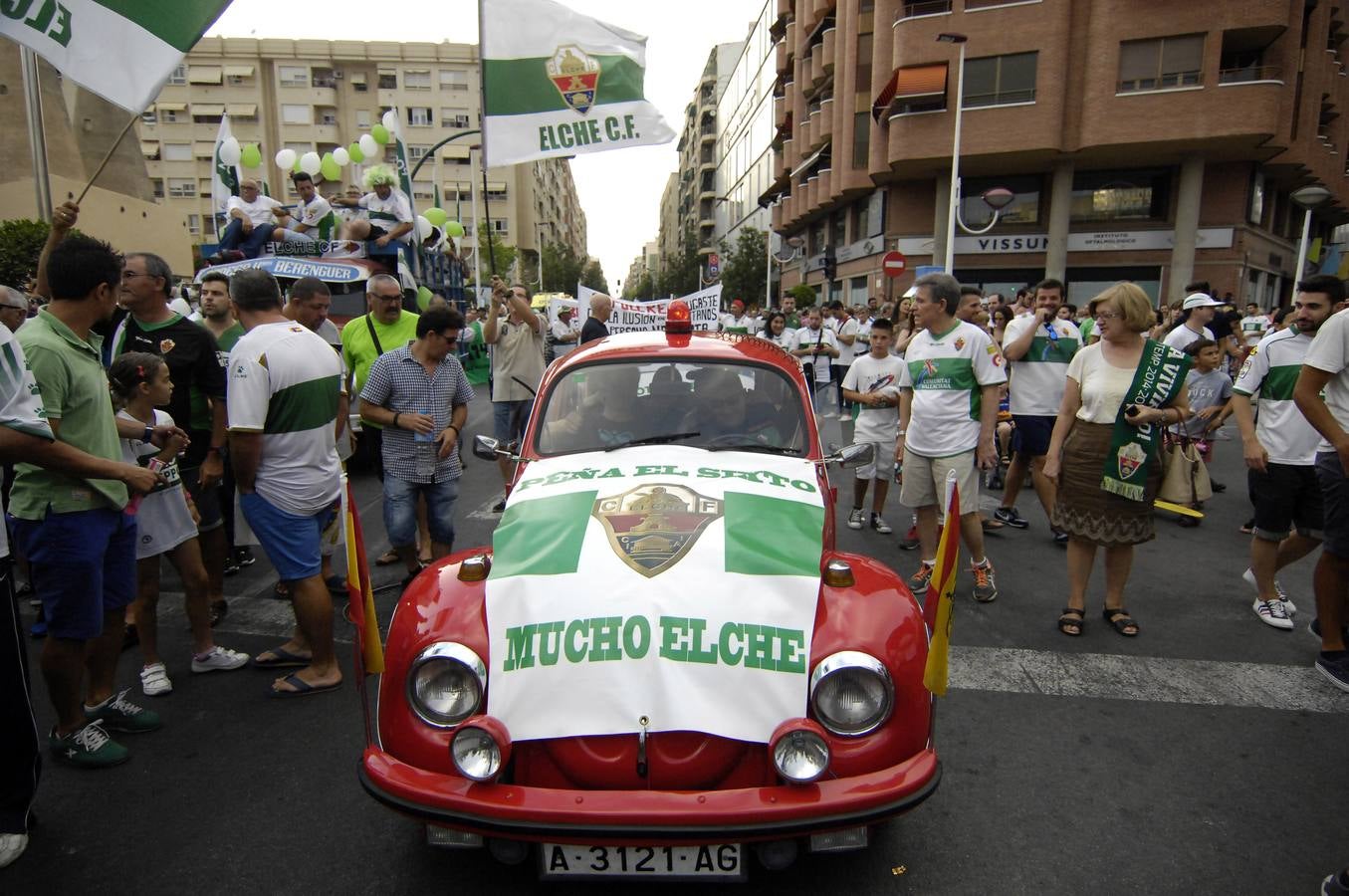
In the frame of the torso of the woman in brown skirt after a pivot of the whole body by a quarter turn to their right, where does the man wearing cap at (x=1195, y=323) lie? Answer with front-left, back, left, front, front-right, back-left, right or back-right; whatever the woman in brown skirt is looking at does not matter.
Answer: right

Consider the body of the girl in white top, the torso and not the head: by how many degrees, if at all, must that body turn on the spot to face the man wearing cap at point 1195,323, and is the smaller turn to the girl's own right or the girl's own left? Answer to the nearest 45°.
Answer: approximately 45° to the girl's own left

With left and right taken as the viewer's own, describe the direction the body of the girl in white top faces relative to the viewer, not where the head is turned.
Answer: facing the viewer and to the right of the viewer

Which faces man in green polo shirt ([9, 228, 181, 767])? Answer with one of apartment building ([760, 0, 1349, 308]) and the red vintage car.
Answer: the apartment building

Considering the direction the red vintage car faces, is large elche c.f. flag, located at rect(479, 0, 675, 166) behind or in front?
behind

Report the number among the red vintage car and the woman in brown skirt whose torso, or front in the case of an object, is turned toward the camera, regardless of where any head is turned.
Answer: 2
